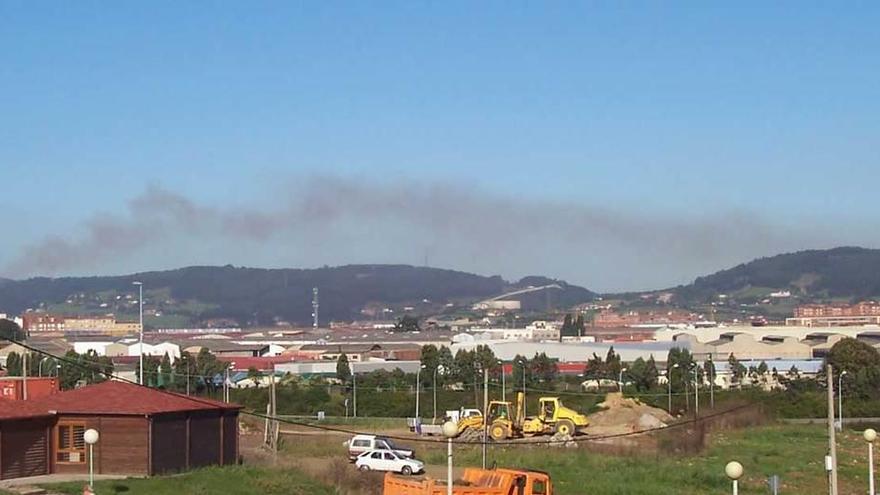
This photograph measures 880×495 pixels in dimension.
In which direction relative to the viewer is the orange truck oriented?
to the viewer's right

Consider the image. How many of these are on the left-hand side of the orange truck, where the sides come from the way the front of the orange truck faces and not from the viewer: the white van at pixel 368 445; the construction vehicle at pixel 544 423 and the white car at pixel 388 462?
3

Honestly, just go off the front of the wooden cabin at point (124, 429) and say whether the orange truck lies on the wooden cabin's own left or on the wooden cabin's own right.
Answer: on the wooden cabin's own left

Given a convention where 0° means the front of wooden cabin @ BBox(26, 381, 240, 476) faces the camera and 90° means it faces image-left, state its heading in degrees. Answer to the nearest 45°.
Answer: approximately 45°
